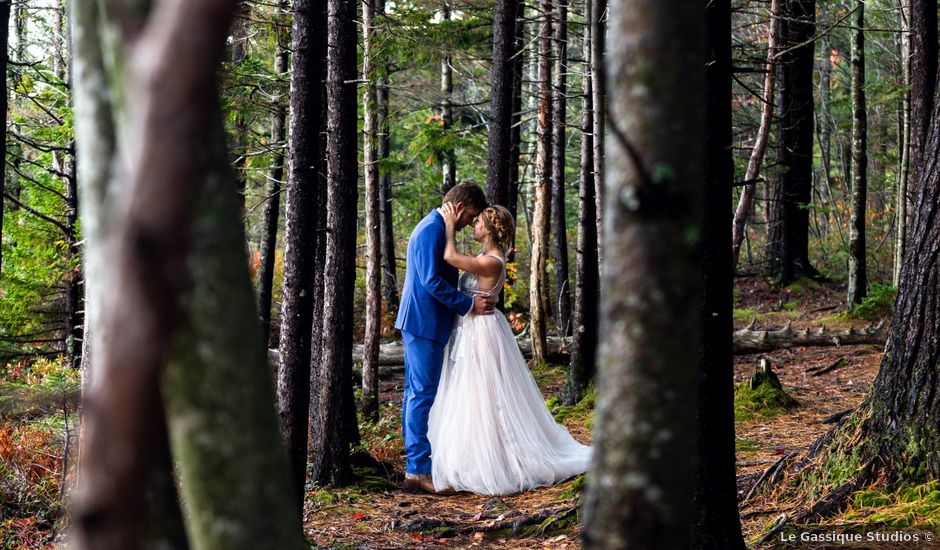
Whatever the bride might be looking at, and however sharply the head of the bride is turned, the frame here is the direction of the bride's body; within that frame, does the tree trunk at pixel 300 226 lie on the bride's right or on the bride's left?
on the bride's left

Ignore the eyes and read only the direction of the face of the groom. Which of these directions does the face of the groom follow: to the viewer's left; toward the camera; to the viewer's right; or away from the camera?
to the viewer's right

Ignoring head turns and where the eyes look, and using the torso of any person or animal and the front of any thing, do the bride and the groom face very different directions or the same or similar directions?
very different directions

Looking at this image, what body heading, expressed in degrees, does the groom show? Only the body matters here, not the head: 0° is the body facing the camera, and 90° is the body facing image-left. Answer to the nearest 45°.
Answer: approximately 270°

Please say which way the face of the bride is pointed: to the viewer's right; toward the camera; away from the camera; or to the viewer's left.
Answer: to the viewer's left

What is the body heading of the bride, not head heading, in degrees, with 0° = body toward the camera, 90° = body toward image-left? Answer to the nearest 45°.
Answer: approximately 90°
